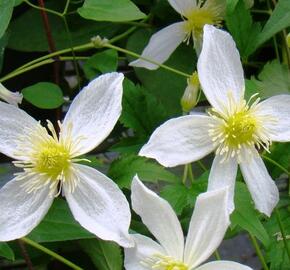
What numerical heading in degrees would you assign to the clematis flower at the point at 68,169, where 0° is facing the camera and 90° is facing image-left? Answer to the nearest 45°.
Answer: approximately 0°
